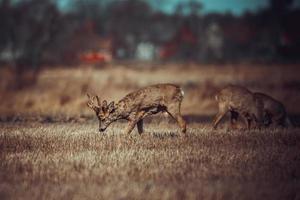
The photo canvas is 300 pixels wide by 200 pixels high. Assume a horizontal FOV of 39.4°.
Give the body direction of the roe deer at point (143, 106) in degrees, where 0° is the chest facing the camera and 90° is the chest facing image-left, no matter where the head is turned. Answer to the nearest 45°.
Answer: approximately 90°

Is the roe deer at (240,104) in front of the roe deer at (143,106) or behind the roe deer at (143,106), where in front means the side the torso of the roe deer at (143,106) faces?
behind
